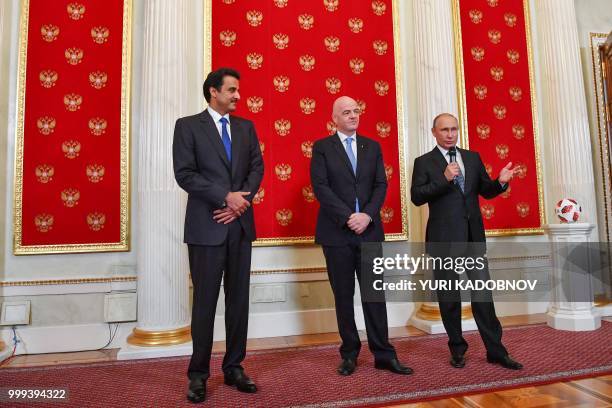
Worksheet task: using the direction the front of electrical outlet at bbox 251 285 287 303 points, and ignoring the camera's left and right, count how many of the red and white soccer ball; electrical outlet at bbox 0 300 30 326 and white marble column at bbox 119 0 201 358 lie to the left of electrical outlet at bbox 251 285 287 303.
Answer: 1

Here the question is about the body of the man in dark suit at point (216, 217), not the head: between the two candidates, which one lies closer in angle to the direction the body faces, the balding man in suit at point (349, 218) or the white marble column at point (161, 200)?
the balding man in suit

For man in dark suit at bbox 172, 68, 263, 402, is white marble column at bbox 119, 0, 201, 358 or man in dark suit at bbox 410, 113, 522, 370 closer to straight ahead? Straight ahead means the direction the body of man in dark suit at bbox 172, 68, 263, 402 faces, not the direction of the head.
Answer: the man in dark suit

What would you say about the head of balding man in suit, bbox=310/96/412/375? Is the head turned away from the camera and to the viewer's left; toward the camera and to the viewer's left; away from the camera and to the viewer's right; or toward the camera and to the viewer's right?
toward the camera and to the viewer's right

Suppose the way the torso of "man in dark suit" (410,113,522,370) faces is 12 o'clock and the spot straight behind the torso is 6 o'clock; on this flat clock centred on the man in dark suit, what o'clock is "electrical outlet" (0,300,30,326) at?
The electrical outlet is roughly at 4 o'clock from the man in dark suit.

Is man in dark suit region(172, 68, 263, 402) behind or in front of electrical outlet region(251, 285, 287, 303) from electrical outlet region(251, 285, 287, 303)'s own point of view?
in front

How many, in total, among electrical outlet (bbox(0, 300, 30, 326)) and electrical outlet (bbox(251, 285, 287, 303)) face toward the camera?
2

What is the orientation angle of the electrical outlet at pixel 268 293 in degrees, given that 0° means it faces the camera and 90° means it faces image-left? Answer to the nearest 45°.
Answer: approximately 0°

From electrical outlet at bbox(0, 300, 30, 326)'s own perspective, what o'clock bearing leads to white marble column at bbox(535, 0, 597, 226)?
The white marble column is roughly at 10 o'clock from the electrical outlet.

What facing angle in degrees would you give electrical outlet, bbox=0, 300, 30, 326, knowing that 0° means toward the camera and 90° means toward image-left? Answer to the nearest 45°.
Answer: approximately 0°

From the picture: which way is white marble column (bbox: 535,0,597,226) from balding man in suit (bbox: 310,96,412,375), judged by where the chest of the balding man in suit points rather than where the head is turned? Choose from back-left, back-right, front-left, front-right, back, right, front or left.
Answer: left

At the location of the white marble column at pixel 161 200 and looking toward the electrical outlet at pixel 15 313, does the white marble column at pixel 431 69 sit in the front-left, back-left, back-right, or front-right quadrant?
back-right

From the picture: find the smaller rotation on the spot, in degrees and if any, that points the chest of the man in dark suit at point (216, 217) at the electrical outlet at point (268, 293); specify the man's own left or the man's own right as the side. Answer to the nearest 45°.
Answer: approximately 135° to the man's own left
